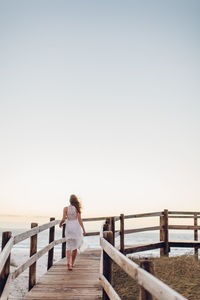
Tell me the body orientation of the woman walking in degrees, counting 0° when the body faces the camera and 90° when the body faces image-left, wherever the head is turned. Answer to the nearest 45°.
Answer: approximately 180°
